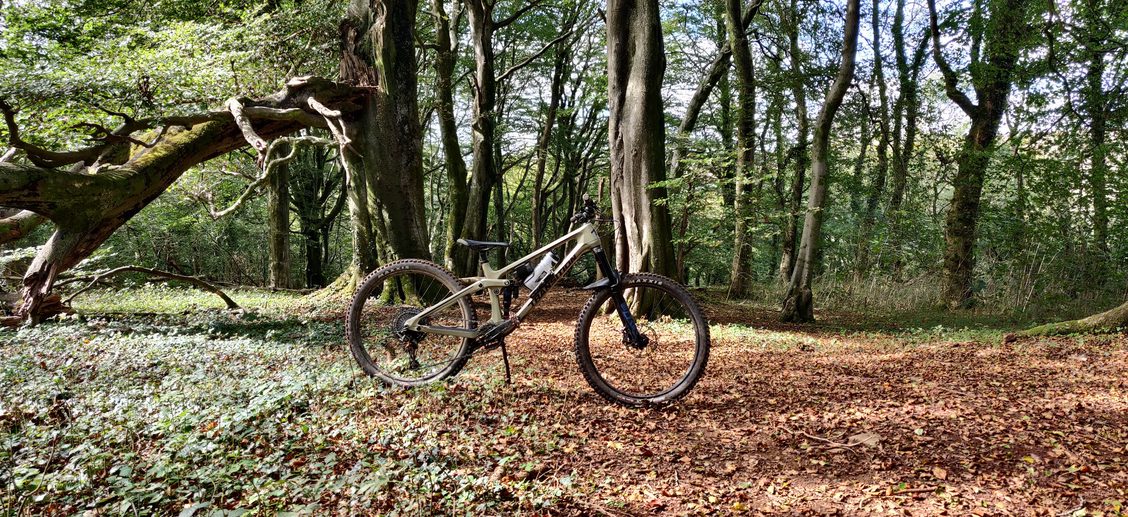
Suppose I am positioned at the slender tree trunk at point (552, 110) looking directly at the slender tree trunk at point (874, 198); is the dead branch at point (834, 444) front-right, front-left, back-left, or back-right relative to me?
front-right

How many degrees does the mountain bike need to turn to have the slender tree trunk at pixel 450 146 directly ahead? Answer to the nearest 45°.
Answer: approximately 90° to its left

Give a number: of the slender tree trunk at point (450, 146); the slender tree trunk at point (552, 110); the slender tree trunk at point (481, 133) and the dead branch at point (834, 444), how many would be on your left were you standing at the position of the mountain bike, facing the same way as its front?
3

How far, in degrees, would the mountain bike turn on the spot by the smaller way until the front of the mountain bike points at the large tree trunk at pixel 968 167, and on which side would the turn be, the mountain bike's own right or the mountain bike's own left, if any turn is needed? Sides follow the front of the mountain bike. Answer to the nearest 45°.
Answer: approximately 45° to the mountain bike's own left

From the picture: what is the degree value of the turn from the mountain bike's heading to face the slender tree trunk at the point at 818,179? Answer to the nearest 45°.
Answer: approximately 45° to its left

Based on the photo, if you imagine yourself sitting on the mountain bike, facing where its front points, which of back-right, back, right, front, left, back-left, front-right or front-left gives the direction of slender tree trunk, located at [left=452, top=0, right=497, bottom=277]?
left

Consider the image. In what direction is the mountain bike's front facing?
to the viewer's right

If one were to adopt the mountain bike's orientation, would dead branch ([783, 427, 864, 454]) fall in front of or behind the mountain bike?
in front

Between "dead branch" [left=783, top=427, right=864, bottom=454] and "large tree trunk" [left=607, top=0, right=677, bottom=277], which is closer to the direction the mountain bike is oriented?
the dead branch

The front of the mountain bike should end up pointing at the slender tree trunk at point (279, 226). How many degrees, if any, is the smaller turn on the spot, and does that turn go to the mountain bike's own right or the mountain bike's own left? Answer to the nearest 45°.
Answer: approximately 135° to the mountain bike's own left

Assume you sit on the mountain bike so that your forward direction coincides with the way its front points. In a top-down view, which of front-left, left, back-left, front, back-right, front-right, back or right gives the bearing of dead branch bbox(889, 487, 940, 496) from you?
front-right
